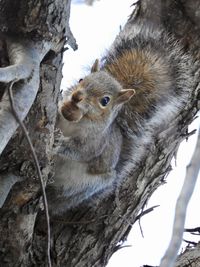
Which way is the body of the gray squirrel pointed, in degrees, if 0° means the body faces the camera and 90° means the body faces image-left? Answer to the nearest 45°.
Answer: approximately 45°
